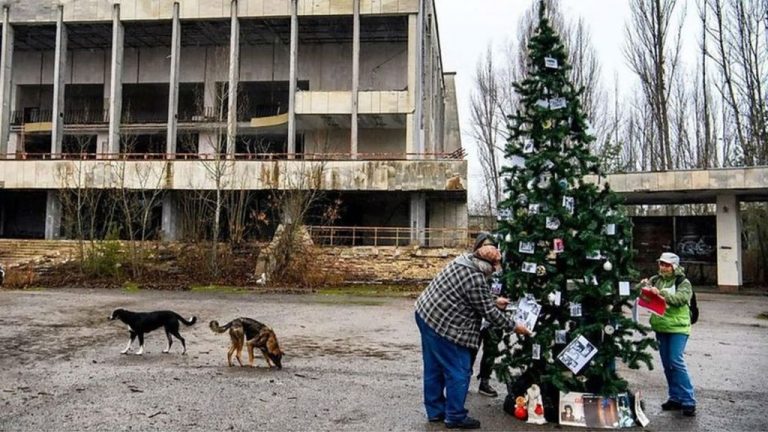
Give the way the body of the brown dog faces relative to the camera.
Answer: to the viewer's right

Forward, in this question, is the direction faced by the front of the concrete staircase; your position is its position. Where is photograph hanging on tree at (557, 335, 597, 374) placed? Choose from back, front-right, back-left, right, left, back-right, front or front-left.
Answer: front

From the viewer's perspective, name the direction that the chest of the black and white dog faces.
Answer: to the viewer's left

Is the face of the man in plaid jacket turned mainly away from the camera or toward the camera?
away from the camera

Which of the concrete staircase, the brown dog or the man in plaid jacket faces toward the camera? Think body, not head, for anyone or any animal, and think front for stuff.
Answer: the concrete staircase

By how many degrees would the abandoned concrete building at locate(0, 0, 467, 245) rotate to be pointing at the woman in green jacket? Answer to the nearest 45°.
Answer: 0° — it already faces them

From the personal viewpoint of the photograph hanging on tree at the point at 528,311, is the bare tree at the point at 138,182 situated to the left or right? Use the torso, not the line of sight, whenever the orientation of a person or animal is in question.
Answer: on its right

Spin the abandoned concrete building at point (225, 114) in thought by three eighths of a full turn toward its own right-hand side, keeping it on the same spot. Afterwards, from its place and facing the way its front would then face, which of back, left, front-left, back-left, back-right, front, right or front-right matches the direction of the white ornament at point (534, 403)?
back-left

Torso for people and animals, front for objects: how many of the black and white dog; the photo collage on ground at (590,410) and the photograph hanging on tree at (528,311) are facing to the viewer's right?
0

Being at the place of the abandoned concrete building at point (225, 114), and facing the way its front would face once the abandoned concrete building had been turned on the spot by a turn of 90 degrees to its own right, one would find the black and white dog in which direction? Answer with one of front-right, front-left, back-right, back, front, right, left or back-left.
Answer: left

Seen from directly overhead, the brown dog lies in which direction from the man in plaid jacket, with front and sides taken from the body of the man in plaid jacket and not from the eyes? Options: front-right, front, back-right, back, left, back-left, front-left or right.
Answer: back-left

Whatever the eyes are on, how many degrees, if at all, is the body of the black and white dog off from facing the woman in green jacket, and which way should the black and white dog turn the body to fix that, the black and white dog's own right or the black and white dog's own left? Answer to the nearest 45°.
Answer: approximately 135° to the black and white dog's own left

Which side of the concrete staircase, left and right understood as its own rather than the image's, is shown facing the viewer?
front

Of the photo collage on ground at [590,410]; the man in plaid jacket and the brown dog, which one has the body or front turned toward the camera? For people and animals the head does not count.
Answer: the photo collage on ground

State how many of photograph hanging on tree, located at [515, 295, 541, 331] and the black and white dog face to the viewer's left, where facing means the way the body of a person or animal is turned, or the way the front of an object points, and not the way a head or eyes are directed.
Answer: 1
